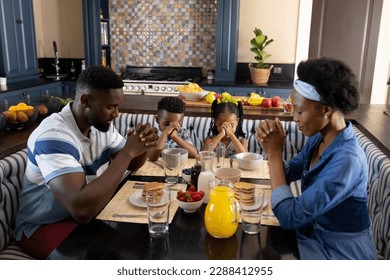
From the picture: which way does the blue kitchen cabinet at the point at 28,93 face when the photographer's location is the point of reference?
facing the viewer and to the right of the viewer

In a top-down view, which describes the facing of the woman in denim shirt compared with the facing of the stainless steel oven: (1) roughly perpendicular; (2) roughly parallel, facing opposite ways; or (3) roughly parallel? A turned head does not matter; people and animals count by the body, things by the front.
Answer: roughly perpendicular

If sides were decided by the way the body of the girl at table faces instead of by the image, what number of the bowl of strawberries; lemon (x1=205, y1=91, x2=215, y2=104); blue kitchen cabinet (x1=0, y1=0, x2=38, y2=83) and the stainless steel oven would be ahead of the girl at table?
1

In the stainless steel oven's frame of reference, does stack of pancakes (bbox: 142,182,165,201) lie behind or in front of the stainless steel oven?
in front

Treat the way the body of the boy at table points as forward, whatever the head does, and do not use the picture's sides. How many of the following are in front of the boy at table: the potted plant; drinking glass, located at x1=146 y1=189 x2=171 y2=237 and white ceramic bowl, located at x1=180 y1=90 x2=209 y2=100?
1

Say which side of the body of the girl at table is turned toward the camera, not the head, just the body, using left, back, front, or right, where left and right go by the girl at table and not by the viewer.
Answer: front

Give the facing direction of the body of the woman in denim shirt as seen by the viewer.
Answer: to the viewer's left

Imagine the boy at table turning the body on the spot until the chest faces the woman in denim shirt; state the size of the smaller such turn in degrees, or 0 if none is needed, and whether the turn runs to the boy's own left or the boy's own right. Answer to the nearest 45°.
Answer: approximately 45° to the boy's own left

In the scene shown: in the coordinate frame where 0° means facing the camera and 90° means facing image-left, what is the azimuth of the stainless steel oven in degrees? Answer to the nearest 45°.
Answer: approximately 0°

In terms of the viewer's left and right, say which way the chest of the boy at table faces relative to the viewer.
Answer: facing the viewer

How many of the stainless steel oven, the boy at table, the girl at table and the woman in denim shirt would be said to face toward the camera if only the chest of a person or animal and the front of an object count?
3
